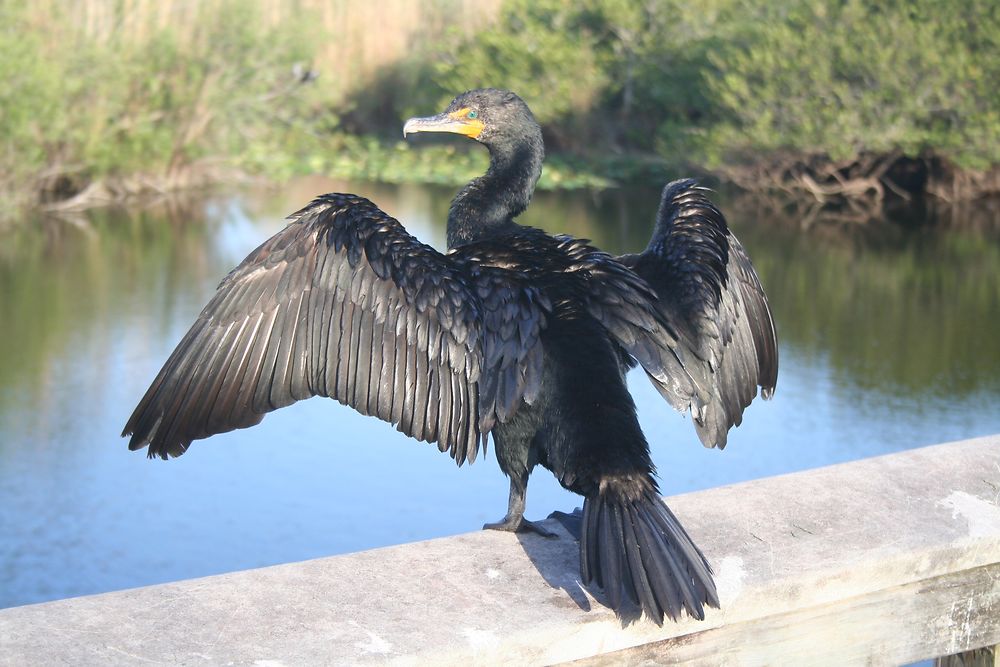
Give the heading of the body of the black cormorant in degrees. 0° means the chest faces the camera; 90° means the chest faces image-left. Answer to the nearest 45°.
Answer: approximately 135°
